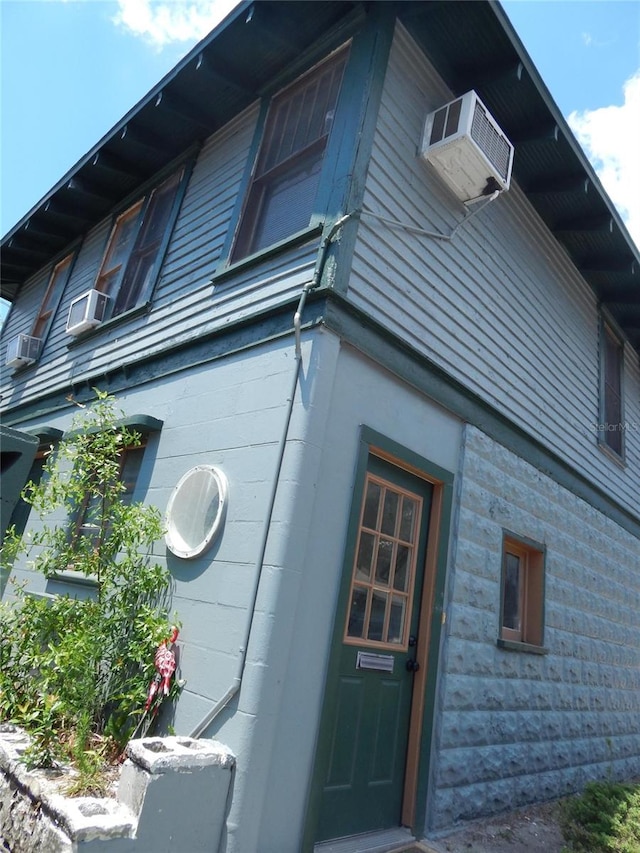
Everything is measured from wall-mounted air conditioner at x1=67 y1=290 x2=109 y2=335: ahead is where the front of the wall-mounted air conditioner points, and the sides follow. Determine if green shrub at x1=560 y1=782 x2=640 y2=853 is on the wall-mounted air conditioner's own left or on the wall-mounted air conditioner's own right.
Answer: on the wall-mounted air conditioner's own left

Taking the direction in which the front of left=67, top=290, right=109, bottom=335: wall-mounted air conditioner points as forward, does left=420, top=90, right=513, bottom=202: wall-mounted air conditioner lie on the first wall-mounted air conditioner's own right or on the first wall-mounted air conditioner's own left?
on the first wall-mounted air conditioner's own left

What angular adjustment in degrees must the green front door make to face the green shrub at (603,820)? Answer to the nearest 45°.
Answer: approximately 90° to its left

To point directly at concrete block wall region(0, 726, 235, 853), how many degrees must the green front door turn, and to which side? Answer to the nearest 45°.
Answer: approximately 90° to its right

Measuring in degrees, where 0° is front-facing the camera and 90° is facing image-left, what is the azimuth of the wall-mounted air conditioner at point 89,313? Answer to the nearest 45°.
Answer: approximately 45°

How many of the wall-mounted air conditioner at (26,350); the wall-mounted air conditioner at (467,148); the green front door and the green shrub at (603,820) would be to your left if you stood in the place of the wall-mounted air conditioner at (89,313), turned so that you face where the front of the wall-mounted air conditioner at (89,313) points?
3
